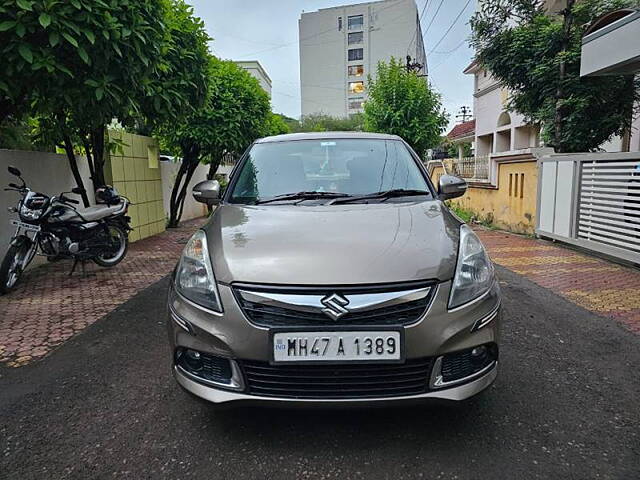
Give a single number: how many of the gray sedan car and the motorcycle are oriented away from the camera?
0

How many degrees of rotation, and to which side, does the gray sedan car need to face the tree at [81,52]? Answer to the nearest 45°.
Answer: approximately 135° to its right

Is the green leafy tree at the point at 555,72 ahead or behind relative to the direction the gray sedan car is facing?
behind

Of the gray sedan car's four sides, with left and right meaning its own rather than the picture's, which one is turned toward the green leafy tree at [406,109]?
back

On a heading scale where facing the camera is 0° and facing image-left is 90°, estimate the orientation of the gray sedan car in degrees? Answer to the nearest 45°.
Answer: approximately 0°

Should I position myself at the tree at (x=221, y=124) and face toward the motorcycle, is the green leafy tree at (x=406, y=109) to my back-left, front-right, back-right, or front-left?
back-left

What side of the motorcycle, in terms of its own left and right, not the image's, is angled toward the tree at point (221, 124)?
back

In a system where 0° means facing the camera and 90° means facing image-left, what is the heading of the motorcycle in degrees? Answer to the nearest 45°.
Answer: approximately 45°

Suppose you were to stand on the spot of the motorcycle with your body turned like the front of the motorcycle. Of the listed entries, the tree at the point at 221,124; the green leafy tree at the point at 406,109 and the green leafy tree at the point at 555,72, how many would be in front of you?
0

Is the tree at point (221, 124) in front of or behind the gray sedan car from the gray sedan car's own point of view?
behind
